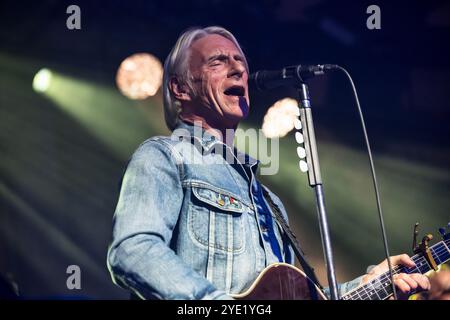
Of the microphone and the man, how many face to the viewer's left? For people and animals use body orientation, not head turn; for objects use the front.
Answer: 1

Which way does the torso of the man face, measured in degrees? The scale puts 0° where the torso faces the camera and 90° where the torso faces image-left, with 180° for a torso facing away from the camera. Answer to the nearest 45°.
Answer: approximately 315°

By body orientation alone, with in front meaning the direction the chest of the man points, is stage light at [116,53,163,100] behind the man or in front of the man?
behind

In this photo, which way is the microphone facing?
to the viewer's left

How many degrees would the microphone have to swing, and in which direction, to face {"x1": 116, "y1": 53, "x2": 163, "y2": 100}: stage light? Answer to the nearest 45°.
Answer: approximately 45° to its right
